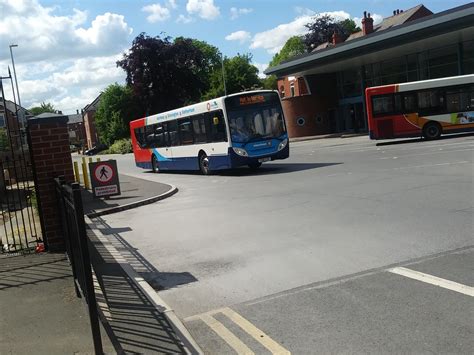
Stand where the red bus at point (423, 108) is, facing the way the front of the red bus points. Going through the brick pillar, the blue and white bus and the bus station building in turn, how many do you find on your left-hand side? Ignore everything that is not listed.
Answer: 1

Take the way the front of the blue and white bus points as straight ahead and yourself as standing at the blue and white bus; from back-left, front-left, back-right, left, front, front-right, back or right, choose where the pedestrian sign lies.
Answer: right

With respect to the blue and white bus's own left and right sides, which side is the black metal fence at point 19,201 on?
on its right

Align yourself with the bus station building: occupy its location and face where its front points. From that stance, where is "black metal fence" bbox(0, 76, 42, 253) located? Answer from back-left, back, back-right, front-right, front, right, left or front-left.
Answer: front-left

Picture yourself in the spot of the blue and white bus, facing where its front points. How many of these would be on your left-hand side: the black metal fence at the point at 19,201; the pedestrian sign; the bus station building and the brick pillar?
1

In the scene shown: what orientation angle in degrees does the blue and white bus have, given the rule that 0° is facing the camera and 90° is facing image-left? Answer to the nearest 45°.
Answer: approximately 315°

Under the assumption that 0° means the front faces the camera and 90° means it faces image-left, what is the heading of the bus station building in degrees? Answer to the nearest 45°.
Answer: approximately 45°

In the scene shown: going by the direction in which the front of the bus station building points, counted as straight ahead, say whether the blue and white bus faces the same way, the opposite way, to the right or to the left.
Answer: to the left
